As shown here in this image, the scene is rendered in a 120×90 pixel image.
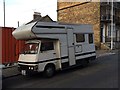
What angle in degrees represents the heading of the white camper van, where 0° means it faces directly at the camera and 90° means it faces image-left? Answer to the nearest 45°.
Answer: approximately 45°
